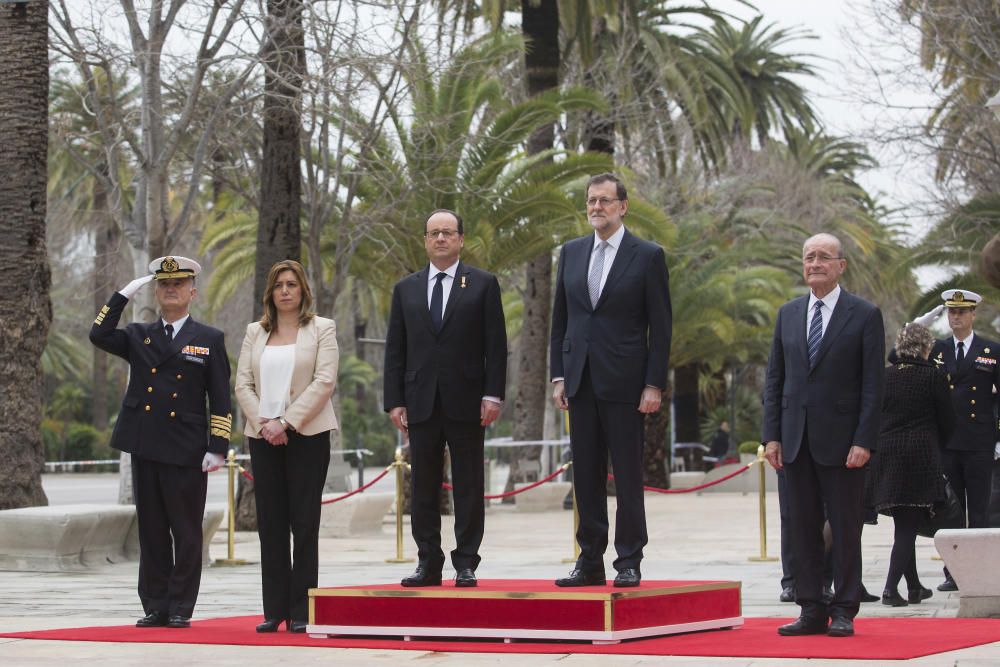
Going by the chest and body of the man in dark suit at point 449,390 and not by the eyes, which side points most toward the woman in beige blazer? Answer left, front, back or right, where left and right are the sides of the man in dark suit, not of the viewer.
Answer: right

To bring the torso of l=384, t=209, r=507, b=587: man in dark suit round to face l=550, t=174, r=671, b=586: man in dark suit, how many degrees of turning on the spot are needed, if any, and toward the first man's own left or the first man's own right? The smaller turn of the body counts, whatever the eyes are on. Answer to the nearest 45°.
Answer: approximately 90° to the first man's own left

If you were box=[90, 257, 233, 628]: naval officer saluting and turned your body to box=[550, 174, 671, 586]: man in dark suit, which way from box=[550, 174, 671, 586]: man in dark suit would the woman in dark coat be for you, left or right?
left

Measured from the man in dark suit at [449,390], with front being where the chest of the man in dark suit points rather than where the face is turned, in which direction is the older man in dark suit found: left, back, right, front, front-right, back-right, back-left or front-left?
left

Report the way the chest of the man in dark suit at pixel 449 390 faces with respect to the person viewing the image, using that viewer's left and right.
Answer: facing the viewer

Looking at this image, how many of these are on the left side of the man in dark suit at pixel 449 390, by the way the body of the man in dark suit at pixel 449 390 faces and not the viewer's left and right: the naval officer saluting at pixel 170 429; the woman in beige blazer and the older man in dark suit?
1

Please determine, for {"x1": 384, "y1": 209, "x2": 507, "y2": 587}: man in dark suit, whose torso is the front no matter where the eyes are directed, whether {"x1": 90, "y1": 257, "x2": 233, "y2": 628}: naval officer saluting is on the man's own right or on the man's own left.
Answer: on the man's own right

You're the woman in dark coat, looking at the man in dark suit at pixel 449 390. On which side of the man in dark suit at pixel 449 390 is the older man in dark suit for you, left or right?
left

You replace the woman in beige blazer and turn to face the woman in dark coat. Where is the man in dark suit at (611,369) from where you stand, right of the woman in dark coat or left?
right
